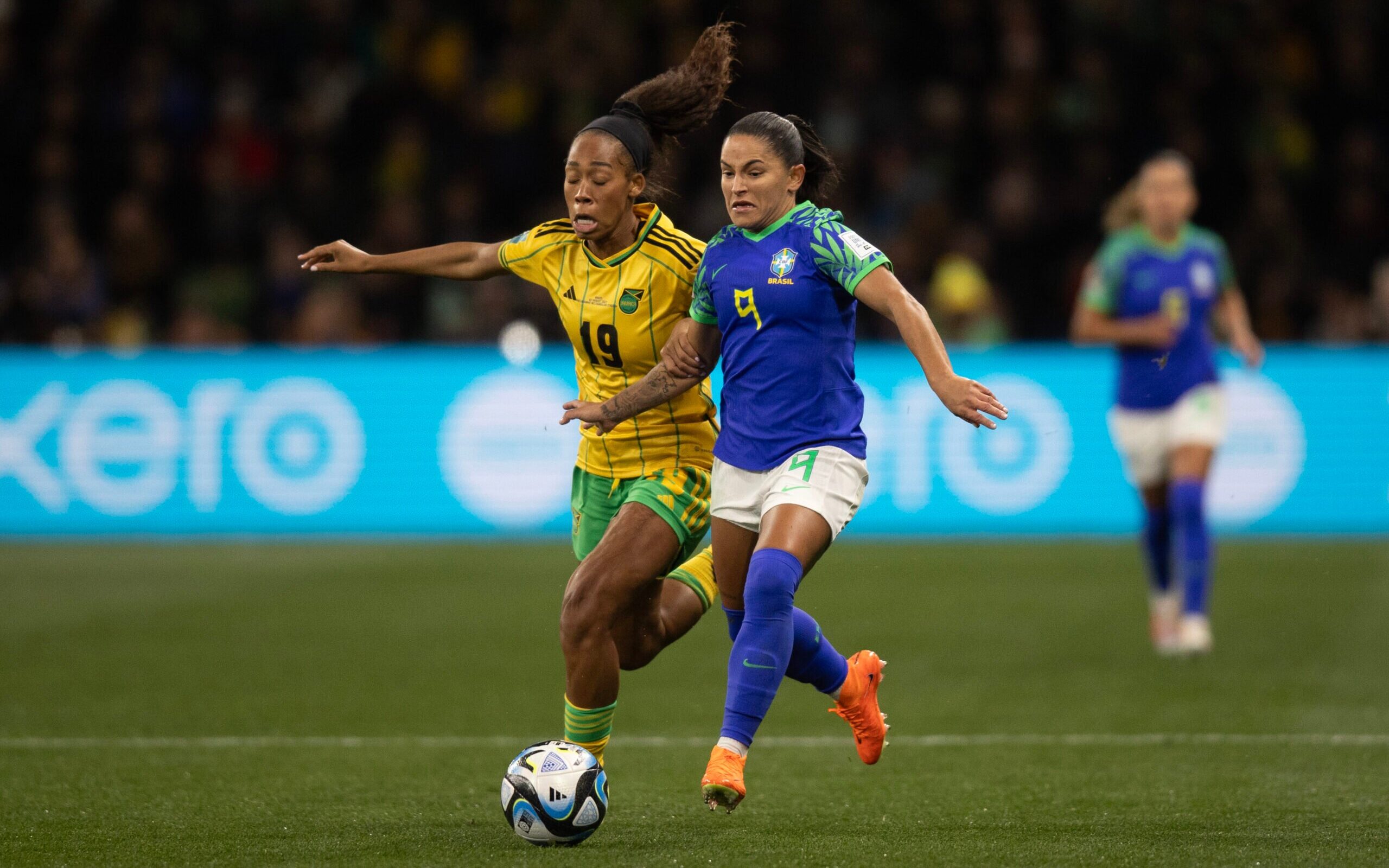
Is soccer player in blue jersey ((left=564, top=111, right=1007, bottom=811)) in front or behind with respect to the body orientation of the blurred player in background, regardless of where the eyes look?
in front

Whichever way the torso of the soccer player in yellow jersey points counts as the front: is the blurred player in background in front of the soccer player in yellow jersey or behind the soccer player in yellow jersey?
behind

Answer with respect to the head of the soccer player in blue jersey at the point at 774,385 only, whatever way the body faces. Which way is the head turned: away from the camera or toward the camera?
toward the camera

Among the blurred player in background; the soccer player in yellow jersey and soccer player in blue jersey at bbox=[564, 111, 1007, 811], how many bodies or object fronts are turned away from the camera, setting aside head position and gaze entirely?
0

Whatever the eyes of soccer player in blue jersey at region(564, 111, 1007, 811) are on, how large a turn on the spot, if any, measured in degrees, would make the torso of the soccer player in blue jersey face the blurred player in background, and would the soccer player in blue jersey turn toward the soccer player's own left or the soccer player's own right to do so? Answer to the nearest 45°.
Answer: approximately 180°

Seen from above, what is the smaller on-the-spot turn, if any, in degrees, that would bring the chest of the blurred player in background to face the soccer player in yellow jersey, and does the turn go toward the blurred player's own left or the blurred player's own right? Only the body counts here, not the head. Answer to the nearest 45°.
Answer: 0° — they already face them

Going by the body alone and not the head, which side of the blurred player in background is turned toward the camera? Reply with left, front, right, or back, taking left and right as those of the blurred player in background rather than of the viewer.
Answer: front

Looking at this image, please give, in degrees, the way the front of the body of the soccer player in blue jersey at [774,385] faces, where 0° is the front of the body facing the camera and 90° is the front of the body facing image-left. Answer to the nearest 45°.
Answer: approximately 45°

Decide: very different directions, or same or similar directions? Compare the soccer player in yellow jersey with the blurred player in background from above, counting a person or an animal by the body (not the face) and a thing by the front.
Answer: same or similar directions

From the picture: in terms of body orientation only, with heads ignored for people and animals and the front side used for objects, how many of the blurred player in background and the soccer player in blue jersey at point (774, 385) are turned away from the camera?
0

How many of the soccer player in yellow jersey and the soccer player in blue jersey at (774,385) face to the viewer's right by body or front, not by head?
0

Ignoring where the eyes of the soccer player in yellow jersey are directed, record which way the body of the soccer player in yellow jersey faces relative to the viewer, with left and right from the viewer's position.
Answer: facing the viewer and to the left of the viewer

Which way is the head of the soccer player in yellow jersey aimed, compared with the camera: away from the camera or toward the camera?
toward the camera

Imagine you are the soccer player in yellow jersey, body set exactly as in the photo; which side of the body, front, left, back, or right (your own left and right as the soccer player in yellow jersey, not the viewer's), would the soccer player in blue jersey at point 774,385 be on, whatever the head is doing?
left
